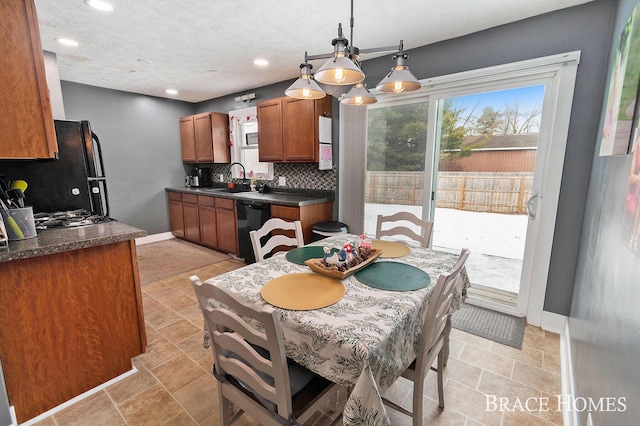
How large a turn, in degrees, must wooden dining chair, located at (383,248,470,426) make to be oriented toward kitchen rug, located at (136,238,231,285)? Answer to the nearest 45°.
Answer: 0° — it already faces it

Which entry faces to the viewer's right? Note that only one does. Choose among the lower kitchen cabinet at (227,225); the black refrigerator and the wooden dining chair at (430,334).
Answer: the black refrigerator

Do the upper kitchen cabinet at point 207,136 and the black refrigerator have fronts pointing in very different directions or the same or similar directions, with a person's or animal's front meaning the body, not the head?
very different directions

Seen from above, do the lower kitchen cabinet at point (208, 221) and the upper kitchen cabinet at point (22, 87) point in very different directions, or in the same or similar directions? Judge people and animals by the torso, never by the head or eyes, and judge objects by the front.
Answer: very different directions

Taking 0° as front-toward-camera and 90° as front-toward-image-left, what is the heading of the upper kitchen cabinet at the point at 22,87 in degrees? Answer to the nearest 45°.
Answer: approximately 270°

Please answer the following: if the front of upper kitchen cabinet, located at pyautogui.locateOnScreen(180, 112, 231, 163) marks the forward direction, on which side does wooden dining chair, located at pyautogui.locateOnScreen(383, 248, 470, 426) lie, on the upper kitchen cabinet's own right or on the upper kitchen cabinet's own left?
on the upper kitchen cabinet's own left

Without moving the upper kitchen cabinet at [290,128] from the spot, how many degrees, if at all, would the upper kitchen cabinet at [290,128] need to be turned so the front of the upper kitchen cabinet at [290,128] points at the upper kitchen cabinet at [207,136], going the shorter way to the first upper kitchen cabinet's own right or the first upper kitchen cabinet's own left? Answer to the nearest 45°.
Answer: approximately 90° to the first upper kitchen cabinet's own right

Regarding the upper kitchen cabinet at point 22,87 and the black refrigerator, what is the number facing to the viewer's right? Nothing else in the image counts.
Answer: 2
